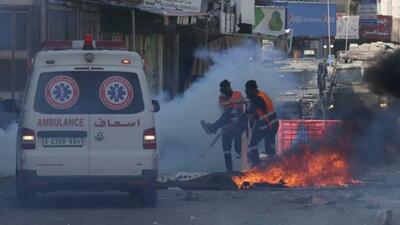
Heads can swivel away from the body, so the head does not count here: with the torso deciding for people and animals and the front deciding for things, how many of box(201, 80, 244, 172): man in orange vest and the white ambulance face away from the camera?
1

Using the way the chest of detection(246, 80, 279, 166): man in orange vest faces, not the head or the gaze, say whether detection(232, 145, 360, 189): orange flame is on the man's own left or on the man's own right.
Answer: on the man's own left

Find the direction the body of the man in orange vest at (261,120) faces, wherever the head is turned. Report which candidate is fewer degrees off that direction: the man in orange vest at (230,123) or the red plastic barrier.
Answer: the man in orange vest

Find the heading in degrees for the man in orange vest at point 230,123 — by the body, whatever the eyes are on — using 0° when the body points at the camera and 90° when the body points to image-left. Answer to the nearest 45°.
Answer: approximately 45°

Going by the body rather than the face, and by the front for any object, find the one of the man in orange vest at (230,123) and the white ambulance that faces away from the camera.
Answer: the white ambulance

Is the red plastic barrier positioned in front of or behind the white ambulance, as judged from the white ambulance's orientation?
in front

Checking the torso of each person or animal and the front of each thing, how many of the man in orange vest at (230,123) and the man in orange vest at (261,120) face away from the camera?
0

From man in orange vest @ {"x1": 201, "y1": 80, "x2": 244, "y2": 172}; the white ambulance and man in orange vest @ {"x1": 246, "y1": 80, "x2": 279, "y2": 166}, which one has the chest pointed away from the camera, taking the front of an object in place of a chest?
the white ambulance

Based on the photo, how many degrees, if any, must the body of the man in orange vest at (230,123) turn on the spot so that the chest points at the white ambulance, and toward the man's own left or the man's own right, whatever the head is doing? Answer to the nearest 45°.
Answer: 0° — they already face it

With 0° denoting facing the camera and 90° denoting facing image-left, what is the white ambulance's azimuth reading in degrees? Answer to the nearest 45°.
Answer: approximately 180°

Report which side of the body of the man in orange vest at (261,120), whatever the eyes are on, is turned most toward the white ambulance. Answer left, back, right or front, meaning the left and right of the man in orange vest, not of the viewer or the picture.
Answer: front

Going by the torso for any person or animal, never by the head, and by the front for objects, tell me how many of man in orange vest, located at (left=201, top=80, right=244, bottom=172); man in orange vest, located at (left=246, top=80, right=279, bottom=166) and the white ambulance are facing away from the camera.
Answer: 1

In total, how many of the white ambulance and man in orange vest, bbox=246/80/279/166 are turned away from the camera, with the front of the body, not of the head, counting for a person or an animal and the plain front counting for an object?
1

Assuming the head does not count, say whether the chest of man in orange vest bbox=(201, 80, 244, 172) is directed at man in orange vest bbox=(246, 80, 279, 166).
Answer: no

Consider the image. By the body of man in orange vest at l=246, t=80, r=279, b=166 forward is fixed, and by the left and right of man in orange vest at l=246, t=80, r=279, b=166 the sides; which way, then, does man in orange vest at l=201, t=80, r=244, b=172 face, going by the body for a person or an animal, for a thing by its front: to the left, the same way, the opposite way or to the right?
the same way

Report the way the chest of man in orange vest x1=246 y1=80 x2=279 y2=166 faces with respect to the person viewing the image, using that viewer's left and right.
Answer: facing the viewer and to the left of the viewer

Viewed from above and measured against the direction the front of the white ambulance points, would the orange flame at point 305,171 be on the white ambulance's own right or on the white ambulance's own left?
on the white ambulance's own right

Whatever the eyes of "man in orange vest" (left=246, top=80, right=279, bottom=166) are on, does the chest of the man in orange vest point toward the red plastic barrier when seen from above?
no
